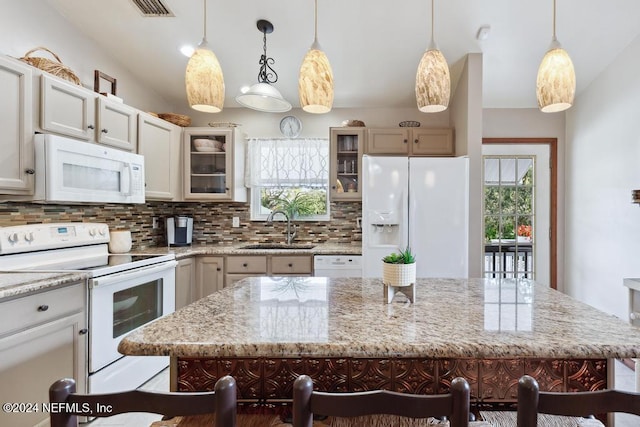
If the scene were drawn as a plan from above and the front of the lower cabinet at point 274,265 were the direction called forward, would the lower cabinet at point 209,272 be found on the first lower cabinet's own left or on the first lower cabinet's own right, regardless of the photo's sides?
on the first lower cabinet's own right

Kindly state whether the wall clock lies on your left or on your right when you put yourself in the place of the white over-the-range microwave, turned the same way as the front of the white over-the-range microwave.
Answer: on your left

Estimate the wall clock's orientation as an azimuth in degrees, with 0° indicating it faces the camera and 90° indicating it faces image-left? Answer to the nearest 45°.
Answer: approximately 0°

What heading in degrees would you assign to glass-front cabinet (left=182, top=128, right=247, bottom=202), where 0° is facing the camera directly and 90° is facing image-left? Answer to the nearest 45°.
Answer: approximately 0°

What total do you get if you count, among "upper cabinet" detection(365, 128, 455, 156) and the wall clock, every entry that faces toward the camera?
2

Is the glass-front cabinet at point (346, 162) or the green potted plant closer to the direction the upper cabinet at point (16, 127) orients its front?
the green potted plant

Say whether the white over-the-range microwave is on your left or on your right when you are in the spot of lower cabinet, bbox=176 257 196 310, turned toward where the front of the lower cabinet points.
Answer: on your right

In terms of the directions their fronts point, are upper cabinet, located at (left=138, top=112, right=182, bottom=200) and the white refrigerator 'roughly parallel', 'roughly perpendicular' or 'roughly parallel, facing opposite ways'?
roughly perpendicular

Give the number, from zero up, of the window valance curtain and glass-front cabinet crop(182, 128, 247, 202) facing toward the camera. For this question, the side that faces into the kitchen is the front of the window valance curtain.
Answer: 2

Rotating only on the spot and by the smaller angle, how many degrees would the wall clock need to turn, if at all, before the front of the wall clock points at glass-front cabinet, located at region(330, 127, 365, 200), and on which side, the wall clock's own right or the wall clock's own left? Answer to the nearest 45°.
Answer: approximately 45° to the wall clock's own left

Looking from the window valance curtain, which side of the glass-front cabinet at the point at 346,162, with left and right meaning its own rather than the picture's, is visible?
right

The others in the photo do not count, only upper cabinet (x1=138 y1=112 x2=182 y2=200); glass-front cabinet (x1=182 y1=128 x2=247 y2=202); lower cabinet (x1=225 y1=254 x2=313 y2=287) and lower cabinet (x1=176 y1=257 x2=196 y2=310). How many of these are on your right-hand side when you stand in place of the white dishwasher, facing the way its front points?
4

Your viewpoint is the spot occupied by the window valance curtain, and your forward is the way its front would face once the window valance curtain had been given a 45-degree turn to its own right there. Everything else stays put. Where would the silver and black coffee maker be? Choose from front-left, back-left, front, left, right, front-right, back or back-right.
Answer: front-right

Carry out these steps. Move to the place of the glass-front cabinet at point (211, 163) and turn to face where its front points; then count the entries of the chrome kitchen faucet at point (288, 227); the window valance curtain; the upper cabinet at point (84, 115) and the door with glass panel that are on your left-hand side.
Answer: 3
